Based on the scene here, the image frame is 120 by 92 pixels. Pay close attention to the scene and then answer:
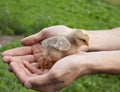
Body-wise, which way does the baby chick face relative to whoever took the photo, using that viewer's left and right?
facing to the right of the viewer
